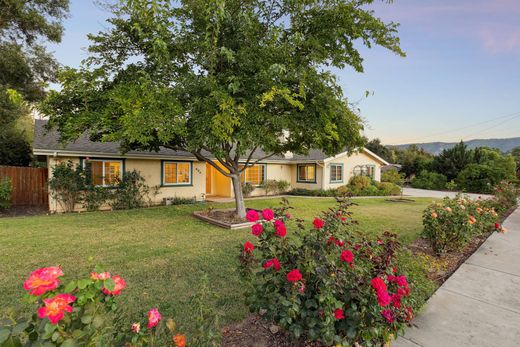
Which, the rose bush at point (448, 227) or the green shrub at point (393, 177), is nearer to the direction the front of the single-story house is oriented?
the rose bush

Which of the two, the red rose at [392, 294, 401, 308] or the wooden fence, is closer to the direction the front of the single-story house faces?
the red rose

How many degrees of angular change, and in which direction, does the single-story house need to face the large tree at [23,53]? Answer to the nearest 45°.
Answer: approximately 135° to its right

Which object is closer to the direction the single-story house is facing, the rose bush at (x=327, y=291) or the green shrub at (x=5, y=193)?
the rose bush

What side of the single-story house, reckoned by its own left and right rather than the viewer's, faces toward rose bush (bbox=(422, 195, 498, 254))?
front

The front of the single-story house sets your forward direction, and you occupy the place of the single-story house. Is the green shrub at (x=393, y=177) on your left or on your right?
on your left

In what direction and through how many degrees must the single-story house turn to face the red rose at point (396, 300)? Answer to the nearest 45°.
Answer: approximately 45° to its right

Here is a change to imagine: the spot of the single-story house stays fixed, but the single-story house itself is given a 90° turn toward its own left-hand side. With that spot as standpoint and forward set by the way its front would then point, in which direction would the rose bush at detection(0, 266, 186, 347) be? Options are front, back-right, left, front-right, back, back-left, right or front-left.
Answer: back-right

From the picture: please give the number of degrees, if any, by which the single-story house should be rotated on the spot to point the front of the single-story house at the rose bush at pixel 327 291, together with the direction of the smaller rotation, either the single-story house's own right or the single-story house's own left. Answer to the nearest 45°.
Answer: approximately 45° to the single-story house's own right
